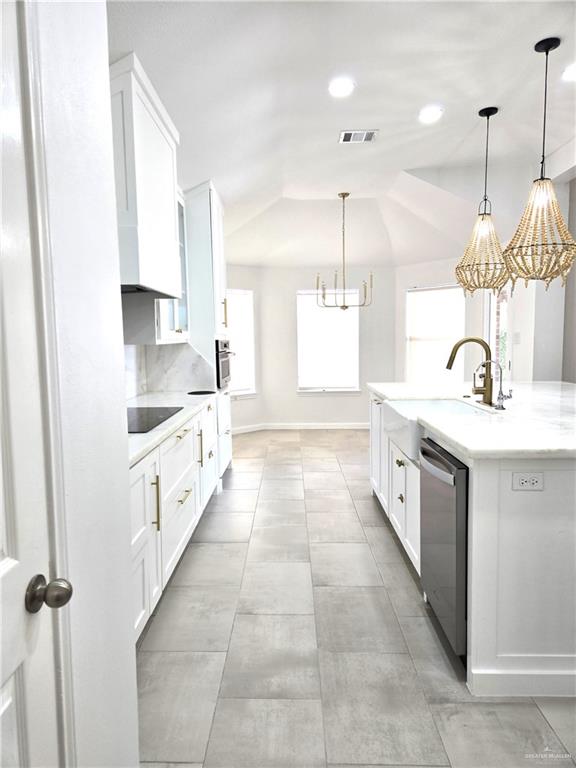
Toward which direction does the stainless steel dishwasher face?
to the viewer's left

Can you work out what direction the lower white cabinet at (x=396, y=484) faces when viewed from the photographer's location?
facing to the left of the viewer

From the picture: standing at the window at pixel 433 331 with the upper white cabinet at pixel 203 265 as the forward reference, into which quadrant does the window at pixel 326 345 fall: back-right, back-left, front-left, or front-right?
front-right

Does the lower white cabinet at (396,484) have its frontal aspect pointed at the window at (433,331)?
no

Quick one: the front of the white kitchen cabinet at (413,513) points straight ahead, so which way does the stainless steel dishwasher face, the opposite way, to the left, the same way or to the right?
the same way

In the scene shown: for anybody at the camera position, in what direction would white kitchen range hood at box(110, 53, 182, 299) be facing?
facing to the right of the viewer

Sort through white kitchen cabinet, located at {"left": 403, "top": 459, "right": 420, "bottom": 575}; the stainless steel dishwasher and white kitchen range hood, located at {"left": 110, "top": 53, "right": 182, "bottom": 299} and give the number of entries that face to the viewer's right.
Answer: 1

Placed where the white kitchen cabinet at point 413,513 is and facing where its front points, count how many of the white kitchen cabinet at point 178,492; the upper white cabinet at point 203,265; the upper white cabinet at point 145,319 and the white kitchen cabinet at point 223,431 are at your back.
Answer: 0

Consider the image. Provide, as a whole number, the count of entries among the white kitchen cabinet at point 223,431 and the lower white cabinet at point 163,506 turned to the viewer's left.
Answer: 0

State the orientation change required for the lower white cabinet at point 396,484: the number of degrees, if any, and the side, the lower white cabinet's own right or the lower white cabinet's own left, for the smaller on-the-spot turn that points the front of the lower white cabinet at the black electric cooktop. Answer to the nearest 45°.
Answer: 0° — it already faces it

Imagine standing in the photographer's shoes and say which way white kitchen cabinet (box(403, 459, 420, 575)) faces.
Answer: facing to the left of the viewer

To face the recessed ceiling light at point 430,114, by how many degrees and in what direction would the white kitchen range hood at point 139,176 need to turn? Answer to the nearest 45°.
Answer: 0° — it already faces it

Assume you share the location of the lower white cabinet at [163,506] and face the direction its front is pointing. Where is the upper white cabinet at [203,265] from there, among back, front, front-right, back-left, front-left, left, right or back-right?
left

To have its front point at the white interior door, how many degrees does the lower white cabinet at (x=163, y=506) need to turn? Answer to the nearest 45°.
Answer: approximately 90° to its right

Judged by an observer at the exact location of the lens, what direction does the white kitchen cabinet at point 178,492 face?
facing to the right of the viewer

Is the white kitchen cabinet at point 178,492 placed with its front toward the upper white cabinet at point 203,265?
no

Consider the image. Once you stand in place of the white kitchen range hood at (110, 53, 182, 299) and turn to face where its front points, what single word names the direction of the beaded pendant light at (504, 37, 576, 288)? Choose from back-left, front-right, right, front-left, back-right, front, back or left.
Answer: front

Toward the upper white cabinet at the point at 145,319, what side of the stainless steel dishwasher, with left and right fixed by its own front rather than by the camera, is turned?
front

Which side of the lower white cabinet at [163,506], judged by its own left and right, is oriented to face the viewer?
right
